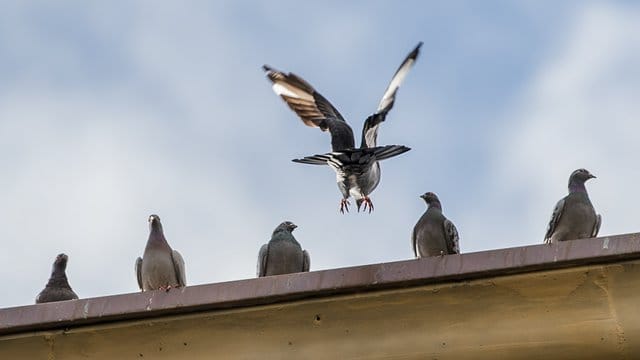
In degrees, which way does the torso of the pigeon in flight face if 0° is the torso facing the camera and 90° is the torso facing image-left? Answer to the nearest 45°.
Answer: approximately 180°

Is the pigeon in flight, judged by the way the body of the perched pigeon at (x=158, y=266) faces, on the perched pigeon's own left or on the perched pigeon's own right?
on the perched pigeon's own left

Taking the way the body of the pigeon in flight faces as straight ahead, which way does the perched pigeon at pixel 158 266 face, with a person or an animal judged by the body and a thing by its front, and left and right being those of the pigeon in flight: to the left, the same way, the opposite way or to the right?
the opposite way

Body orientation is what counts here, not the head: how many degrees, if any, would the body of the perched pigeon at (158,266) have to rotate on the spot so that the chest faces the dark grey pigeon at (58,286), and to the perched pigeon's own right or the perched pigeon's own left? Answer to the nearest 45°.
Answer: approximately 135° to the perched pigeon's own right

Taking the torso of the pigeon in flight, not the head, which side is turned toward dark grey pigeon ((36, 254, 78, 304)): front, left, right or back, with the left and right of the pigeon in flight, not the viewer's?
left

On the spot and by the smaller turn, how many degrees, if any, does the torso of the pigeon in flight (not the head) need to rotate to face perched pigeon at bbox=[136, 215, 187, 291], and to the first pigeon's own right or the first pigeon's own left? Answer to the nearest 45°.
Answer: approximately 135° to the first pigeon's own left

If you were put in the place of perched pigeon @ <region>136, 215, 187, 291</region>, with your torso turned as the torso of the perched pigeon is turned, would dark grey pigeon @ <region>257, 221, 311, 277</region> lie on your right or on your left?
on your left

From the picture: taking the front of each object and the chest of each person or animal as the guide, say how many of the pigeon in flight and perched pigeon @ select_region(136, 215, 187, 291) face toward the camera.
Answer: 1
